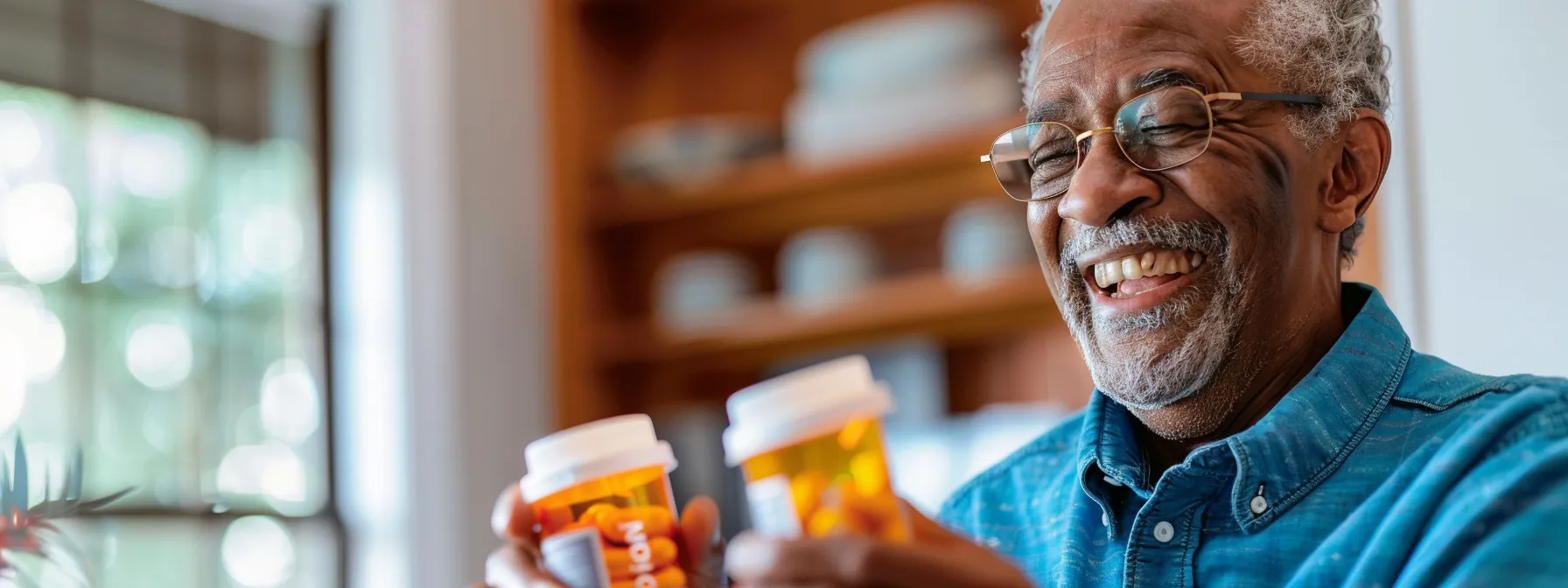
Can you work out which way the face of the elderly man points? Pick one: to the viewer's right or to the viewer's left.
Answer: to the viewer's left

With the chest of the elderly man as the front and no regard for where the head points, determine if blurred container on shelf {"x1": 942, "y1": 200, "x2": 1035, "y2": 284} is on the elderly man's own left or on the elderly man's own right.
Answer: on the elderly man's own right

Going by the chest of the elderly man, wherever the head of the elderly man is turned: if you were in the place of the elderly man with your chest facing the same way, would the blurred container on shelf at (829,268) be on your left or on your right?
on your right

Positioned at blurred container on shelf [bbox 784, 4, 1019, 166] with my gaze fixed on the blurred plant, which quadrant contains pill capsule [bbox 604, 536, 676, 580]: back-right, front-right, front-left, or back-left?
front-left

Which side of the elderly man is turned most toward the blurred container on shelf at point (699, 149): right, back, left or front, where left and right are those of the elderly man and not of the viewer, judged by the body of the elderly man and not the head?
right

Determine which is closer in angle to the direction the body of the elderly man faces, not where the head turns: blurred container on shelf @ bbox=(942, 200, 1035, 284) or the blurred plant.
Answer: the blurred plant

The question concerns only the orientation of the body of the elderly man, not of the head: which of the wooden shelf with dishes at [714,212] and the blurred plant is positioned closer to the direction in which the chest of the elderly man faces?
the blurred plant

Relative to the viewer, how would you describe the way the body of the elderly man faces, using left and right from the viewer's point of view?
facing the viewer and to the left of the viewer

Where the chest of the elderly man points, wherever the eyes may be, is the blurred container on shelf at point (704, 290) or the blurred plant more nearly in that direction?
the blurred plant

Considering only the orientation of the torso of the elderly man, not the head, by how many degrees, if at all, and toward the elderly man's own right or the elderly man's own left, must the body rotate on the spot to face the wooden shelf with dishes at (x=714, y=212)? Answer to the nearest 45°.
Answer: approximately 90° to the elderly man's own right
